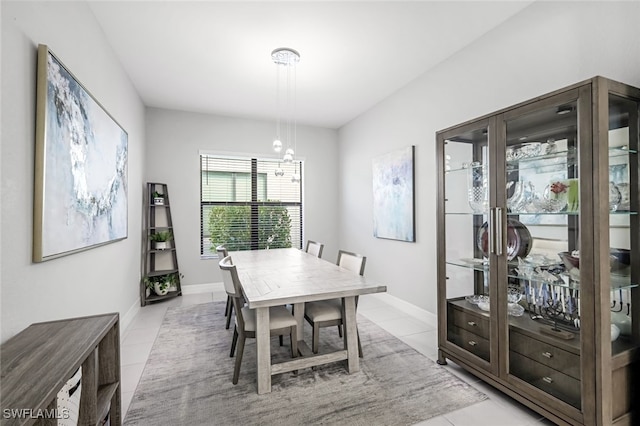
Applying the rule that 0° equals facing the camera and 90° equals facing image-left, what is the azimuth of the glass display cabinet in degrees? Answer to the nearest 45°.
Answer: approximately 45°

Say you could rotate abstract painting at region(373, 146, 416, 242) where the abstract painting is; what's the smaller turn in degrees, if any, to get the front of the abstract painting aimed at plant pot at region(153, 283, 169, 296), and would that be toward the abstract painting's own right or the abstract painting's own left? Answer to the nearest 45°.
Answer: approximately 45° to the abstract painting's own right

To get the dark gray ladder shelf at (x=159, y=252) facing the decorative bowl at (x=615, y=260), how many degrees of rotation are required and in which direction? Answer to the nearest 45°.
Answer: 0° — it already faces it

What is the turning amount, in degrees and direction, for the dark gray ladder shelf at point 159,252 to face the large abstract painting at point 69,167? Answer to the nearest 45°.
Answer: approximately 45° to its right

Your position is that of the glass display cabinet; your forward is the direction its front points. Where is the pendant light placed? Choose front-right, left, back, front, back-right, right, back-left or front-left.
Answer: front-right

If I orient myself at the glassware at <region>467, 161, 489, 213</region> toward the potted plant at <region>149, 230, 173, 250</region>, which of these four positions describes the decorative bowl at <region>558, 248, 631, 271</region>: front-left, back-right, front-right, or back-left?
back-left

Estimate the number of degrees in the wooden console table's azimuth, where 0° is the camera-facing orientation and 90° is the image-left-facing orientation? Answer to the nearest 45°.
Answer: approximately 315°

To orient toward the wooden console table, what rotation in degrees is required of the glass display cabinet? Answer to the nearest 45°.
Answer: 0° — it already faces it

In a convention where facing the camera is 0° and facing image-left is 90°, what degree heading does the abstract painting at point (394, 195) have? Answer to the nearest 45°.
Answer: approximately 45°

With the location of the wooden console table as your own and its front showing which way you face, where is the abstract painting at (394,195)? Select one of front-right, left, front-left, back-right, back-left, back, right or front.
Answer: front-left

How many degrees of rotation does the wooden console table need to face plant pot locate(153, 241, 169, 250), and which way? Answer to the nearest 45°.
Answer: approximately 135° to its left
